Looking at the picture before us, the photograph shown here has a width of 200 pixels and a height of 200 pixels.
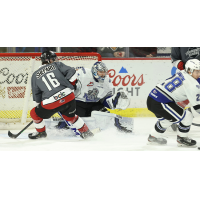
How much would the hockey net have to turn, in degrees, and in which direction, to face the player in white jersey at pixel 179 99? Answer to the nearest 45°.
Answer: approximately 45° to its left
